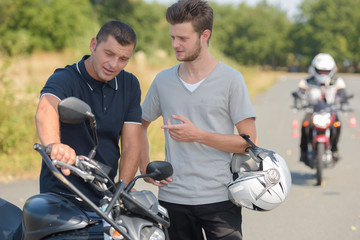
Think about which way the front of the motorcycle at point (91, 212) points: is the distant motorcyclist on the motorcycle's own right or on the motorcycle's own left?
on the motorcycle's own left

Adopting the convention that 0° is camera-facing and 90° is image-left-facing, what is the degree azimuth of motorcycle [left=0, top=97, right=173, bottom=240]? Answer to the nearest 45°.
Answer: approximately 315°

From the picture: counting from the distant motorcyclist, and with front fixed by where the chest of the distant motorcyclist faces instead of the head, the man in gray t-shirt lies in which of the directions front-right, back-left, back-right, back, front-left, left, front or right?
front

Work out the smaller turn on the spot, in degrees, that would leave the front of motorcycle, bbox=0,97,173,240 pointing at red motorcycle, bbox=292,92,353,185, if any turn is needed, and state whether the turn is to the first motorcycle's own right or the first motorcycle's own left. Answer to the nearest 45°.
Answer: approximately 90° to the first motorcycle's own left

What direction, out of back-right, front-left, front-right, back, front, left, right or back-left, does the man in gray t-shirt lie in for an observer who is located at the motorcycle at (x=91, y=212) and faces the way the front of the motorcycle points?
left

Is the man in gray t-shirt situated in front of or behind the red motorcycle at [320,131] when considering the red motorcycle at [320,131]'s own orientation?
in front

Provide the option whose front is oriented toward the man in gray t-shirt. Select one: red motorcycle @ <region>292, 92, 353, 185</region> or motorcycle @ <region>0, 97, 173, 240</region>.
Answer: the red motorcycle

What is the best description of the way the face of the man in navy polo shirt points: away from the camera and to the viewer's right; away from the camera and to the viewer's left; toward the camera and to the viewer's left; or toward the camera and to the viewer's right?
toward the camera and to the viewer's right

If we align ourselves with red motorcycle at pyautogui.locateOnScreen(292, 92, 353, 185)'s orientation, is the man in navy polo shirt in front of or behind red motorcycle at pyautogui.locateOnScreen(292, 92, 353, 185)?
in front

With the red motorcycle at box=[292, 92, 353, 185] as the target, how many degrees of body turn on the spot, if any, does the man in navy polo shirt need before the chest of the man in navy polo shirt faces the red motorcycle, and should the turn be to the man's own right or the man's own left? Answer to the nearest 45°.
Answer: approximately 90° to the man's own left

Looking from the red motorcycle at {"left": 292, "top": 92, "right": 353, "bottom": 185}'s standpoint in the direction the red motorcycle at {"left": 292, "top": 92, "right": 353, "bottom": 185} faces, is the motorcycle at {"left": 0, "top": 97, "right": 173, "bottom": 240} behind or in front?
in front

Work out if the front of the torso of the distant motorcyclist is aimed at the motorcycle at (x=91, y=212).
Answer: yes

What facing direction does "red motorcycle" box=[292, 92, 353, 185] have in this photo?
toward the camera

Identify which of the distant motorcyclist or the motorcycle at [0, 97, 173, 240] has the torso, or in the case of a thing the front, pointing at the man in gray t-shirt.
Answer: the distant motorcyclist

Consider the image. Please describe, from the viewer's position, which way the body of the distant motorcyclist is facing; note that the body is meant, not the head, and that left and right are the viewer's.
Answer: facing the viewer
